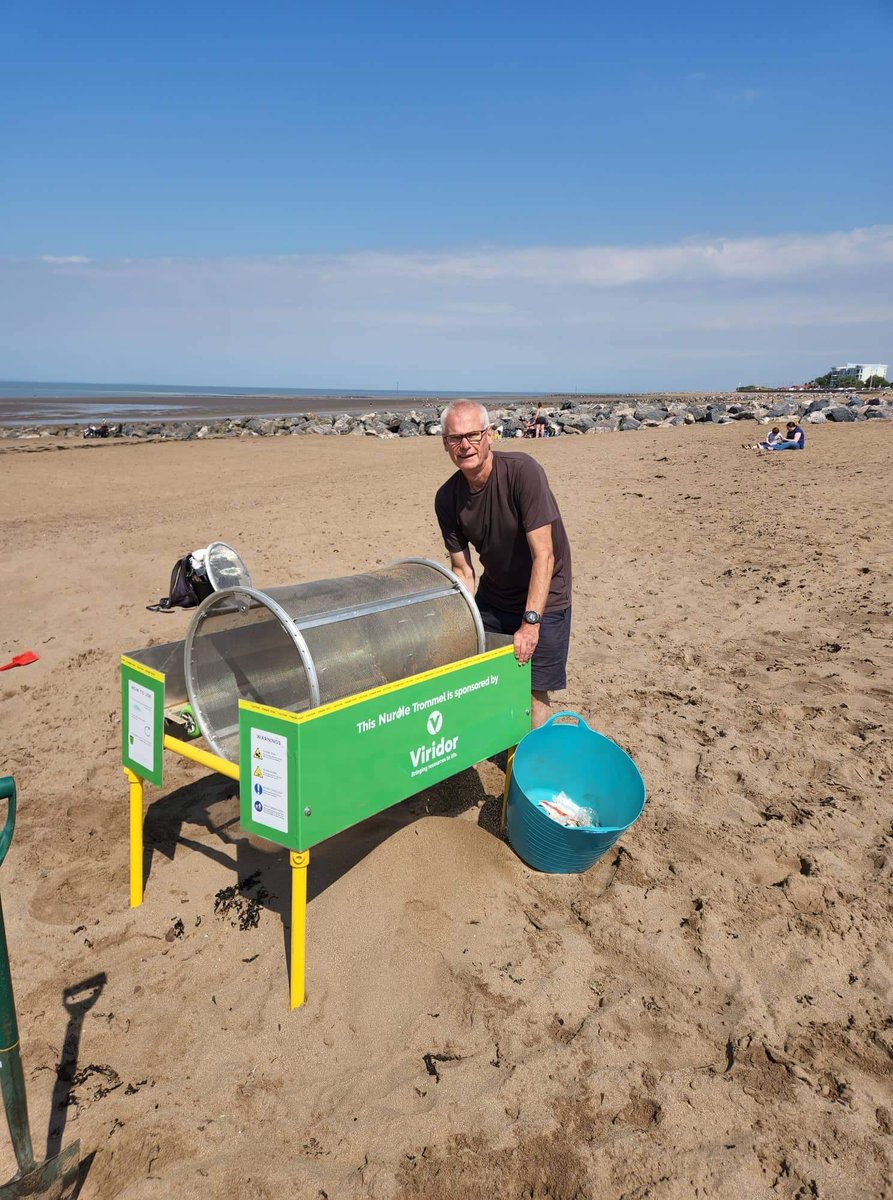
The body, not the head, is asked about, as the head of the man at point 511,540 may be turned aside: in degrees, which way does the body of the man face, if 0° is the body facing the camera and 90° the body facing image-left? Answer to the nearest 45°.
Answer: approximately 45°

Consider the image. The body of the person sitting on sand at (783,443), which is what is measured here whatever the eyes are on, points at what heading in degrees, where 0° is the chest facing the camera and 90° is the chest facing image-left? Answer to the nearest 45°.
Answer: approximately 90°

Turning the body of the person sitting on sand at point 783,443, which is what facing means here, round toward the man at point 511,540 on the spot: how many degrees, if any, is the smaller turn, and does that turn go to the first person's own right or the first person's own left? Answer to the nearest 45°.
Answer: approximately 90° to the first person's own left

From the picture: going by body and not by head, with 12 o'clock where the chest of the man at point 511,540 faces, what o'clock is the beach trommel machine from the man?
The beach trommel machine is roughly at 12 o'clock from the man.

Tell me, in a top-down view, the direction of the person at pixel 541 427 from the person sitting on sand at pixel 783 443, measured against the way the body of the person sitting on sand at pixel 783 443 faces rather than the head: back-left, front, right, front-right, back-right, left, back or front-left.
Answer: front-right

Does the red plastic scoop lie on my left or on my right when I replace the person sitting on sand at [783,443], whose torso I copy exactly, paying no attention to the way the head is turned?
on my left

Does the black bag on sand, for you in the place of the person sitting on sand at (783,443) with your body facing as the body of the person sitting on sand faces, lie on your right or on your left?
on your left

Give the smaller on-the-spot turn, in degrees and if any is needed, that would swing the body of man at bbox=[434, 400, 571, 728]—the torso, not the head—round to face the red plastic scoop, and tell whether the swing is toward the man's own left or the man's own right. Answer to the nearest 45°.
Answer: approximately 90° to the man's own right

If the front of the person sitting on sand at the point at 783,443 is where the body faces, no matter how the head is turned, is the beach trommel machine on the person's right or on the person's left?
on the person's left

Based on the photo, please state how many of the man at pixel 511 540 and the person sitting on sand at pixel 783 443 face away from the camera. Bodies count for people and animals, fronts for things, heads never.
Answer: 0

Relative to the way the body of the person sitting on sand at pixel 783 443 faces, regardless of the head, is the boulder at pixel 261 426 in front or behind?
in front
